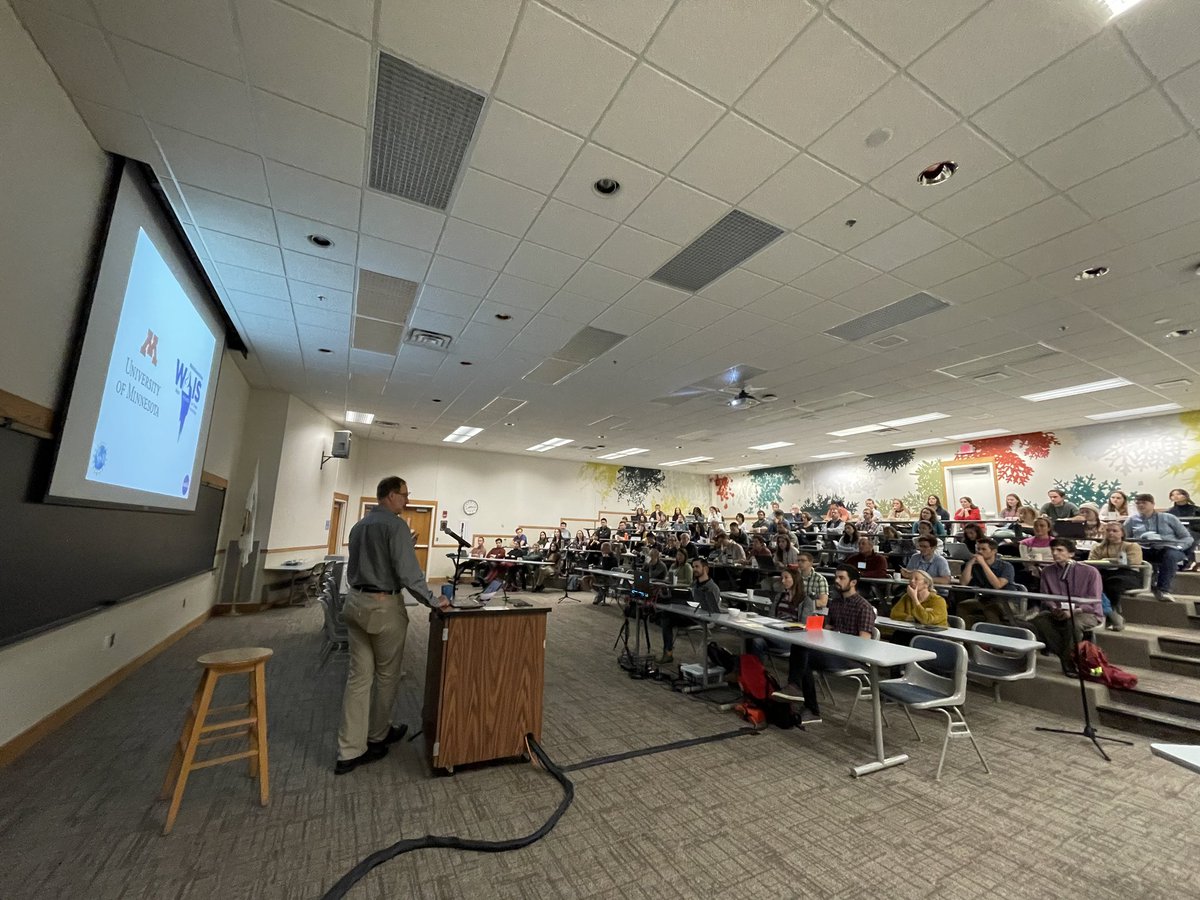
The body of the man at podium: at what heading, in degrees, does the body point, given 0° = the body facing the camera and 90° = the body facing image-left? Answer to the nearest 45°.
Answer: approximately 225°

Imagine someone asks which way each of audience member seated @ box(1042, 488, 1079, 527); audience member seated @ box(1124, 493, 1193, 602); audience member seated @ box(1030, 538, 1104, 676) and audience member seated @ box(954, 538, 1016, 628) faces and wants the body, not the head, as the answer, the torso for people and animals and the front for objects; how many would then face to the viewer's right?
0

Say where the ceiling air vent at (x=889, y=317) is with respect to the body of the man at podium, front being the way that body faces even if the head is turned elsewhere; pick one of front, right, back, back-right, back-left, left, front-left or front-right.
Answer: front-right

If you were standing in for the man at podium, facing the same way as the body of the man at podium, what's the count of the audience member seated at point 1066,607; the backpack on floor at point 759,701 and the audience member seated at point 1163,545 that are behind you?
0

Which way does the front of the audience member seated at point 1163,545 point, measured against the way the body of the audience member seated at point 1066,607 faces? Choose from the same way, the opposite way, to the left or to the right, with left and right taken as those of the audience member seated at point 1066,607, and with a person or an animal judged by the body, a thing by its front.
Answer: the same way

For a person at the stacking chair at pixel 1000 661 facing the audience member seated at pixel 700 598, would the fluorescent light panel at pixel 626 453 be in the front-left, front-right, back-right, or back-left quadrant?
front-right

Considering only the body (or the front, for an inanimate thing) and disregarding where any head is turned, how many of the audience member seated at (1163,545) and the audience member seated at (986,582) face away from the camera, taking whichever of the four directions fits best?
0

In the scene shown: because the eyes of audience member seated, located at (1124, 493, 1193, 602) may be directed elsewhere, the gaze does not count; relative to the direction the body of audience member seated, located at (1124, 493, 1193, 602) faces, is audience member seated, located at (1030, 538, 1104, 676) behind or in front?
in front

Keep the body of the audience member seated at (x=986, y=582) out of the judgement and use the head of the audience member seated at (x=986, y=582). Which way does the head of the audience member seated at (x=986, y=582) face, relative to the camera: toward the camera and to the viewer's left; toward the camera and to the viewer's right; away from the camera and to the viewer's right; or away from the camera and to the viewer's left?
toward the camera and to the viewer's left

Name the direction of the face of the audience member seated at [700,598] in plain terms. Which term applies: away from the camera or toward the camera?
toward the camera

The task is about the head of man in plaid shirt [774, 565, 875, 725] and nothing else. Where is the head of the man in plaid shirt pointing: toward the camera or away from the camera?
toward the camera

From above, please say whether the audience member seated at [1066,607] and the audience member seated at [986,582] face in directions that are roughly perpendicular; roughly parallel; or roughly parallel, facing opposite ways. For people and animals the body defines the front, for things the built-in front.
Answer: roughly parallel

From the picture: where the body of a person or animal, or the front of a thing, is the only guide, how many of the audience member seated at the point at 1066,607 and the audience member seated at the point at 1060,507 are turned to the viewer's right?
0

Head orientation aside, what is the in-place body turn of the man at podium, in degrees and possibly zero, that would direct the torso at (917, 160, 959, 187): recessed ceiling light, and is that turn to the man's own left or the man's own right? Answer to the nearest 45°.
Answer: approximately 90° to the man's own right

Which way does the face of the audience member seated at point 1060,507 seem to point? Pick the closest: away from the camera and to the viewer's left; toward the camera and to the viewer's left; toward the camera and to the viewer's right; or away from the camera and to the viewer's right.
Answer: toward the camera and to the viewer's left

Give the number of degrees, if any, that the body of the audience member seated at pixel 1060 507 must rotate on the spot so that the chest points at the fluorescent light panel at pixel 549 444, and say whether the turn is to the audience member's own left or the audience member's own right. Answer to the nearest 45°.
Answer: approximately 45° to the audience member's own right

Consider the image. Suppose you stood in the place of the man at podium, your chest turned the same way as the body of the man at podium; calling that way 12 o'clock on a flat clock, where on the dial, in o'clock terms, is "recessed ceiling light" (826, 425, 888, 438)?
The recessed ceiling light is roughly at 1 o'clock from the man at podium.

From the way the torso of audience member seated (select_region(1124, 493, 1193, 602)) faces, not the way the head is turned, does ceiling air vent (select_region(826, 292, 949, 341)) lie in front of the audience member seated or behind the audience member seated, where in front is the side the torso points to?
in front

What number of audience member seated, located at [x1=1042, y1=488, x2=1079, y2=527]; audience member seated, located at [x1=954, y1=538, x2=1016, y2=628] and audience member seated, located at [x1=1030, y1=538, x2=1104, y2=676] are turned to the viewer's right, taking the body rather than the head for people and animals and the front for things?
0

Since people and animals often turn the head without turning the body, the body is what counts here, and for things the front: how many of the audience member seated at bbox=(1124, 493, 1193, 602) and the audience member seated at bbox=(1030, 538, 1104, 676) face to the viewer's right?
0
